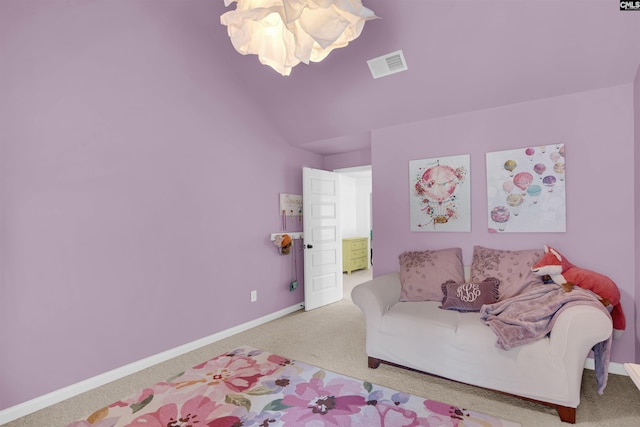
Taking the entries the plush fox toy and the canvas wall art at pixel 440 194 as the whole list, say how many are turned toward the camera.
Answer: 1

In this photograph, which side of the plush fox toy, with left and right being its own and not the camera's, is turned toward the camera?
left

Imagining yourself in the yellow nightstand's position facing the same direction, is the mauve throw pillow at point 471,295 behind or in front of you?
in front

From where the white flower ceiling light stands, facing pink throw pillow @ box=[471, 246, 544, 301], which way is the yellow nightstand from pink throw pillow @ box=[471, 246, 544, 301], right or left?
left

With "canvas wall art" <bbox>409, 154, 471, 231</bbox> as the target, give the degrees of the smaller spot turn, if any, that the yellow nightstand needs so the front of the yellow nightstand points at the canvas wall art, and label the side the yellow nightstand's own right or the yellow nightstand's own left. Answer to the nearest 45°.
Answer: approximately 45° to the yellow nightstand's own right

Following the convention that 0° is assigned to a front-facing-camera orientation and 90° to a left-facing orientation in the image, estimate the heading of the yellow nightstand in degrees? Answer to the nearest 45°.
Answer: approximately 315°

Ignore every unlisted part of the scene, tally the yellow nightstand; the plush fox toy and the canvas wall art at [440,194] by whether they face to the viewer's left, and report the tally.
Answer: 1

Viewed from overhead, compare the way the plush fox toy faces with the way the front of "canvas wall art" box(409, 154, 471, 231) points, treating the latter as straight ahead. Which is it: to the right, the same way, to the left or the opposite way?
to the right

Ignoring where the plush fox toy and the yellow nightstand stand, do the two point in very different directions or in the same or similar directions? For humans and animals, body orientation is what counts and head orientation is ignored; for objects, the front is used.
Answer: very different directions

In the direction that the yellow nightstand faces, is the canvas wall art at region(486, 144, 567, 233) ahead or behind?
ahead

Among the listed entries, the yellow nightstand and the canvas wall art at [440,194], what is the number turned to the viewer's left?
0

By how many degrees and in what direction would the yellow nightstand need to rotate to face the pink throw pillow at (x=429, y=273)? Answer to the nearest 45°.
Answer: approximately 45° to its right
